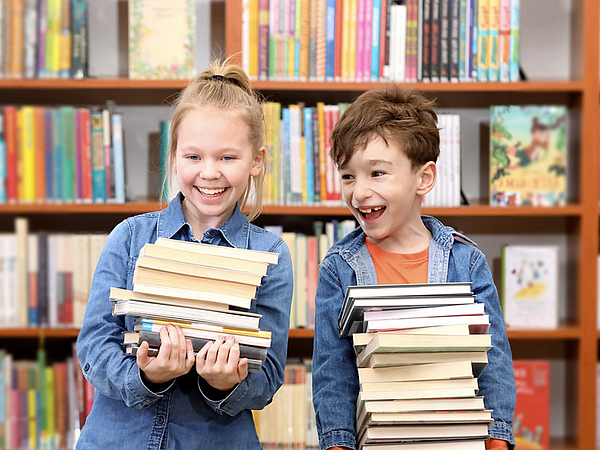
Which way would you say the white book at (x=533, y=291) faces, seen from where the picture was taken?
facing the viewer

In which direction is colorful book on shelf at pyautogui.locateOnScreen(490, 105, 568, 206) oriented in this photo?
toward the camera

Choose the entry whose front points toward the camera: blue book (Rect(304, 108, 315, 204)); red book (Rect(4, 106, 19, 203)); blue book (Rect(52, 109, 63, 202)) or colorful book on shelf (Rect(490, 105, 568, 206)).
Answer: the colorful book on shelf

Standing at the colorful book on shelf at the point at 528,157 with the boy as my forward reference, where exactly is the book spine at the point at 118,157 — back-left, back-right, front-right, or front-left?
front-right
